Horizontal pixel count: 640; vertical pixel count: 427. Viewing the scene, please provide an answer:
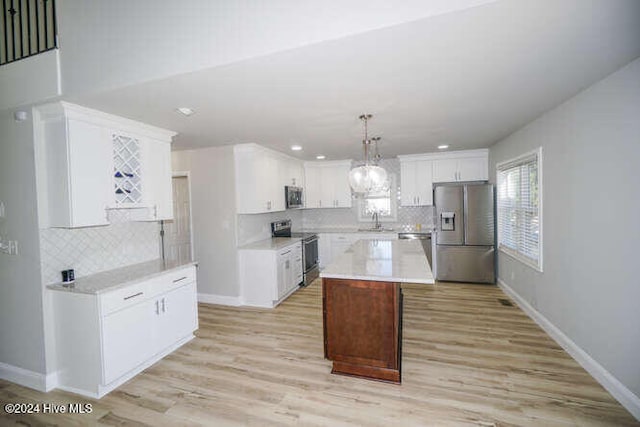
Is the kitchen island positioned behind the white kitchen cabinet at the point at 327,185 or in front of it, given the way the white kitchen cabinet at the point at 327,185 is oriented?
in front

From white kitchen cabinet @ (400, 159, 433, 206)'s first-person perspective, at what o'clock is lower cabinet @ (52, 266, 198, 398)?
The lower cabinet is roughly at 1 o'clock from the white kitchen cabinet.

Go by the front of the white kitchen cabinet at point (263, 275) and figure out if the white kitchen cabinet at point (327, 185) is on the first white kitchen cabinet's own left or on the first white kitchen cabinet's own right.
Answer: on the first white kitchen cabinet's own left

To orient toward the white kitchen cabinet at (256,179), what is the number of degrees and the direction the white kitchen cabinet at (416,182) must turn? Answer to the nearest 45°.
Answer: approximately 45° to its right

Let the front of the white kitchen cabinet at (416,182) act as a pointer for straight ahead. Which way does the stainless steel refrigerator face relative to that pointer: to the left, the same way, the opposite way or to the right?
the same way

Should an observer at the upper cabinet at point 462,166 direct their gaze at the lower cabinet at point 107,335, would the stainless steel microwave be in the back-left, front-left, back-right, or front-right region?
front-right

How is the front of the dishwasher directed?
toward the camera

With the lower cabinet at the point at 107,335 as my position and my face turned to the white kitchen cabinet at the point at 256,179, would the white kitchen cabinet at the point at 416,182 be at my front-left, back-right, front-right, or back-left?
front-right

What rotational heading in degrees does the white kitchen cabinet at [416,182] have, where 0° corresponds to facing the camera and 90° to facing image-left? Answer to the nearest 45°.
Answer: approximately 0°

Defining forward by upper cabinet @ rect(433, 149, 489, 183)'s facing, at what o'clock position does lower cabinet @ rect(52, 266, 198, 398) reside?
The lower cabinet is roughly at 1 o'clock from the upper cabinet.

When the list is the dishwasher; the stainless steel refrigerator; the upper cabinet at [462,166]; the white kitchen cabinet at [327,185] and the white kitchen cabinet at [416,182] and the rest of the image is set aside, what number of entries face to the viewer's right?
0

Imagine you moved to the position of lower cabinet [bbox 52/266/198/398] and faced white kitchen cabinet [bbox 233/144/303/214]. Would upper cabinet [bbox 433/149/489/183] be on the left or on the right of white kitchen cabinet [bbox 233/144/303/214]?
right

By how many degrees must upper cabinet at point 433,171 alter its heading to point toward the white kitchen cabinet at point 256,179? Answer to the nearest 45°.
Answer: approximately 45° to its right

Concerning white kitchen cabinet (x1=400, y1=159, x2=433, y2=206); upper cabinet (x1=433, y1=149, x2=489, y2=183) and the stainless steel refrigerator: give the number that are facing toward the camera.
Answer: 3

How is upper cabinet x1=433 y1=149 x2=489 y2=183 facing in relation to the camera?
toward the camera
